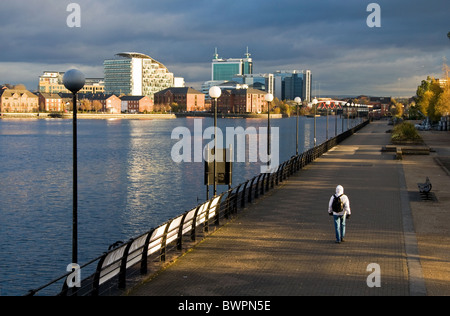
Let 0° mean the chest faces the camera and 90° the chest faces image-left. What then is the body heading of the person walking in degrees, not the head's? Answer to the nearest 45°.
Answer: approximately 180°
